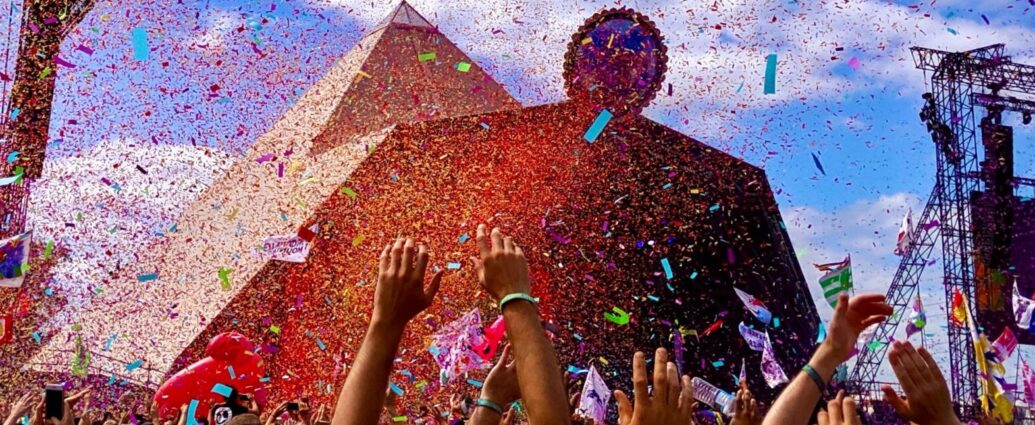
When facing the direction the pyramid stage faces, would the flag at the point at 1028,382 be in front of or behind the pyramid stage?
in front

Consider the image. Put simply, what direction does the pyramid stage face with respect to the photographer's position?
facing the viewer and to the right of the viewer

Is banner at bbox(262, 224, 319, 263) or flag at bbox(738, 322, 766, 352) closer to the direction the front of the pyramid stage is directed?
the flag

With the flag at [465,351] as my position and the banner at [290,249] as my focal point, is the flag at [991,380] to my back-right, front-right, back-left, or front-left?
back-right

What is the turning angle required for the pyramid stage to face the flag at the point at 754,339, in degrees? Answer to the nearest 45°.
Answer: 0° — it already faces it

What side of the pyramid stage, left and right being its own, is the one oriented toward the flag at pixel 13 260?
right

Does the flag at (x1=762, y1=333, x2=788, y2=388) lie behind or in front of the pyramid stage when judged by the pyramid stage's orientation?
in front

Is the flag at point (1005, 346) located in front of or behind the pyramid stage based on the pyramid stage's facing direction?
in front

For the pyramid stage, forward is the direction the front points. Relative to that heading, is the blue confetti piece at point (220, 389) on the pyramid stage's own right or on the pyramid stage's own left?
on the pyramid stage's own right

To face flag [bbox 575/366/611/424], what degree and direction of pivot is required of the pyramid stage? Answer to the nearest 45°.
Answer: approximately 45° to its right
